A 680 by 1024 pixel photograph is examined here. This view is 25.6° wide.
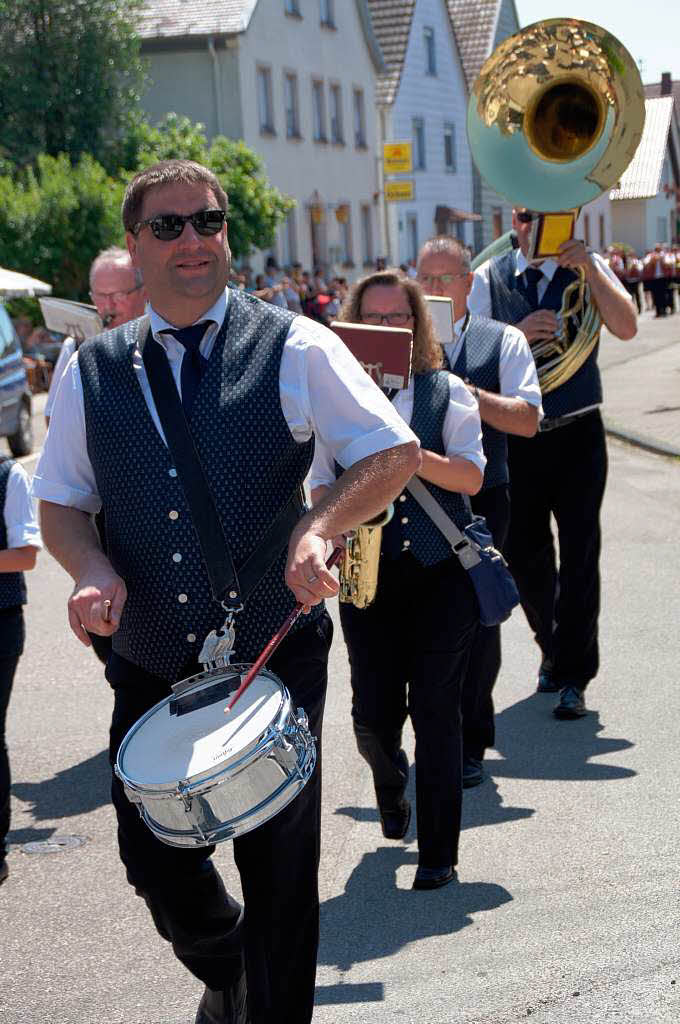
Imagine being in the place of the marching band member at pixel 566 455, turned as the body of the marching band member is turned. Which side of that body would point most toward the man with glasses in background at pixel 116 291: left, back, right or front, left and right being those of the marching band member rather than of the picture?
right

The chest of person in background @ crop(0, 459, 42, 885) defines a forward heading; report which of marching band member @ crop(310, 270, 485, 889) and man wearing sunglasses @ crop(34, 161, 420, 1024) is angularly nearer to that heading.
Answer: the man wearing sunglasses

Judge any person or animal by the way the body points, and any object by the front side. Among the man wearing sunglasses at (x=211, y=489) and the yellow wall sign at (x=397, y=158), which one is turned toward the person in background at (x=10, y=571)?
the yellow wall sign

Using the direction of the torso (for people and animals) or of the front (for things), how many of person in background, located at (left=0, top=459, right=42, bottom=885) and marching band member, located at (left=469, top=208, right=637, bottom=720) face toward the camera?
2

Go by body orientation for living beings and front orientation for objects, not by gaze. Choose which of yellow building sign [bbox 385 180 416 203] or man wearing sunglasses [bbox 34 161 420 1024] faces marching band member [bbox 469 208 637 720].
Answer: the yellow building sign

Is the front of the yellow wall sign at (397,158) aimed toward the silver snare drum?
yes

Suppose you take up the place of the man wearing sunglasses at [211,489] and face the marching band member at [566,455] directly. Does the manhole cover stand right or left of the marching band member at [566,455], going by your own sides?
left

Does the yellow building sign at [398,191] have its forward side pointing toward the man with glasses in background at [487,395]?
yes

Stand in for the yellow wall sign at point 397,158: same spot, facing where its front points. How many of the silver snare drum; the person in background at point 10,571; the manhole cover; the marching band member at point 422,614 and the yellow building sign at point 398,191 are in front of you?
4

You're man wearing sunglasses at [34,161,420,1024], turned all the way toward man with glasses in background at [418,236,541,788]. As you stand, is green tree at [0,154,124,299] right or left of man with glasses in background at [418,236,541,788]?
left

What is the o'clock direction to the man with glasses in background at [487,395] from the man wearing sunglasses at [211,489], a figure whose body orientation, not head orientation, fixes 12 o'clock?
The man with glasses in background is roughly at 7 o'clock from the man wearing sunglasses.

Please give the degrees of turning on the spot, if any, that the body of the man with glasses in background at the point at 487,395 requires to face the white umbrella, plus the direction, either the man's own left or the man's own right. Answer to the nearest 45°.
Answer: approximately 90° to the man's own right
